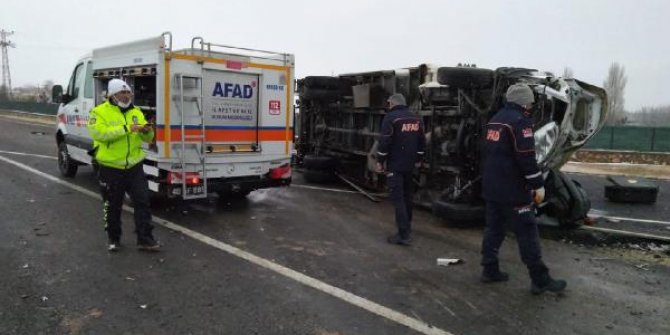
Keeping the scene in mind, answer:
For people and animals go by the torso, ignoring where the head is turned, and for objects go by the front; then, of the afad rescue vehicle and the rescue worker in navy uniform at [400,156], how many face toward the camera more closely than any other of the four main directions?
0

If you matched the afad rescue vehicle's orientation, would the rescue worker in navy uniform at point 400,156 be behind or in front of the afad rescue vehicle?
behind

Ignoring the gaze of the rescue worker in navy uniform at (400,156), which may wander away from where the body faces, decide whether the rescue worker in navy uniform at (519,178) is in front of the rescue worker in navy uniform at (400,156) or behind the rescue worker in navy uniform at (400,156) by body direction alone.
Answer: behind

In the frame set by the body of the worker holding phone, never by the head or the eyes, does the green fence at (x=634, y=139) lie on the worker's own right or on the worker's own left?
on the worker's own left

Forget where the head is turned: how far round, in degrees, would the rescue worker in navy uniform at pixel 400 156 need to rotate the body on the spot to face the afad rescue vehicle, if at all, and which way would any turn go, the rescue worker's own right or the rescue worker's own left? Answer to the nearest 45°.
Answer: approximately 45° to the rescue worker's own left

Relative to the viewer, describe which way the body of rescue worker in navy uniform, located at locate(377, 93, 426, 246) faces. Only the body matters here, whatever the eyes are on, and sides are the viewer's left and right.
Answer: facing away from the viewer and to the left of the viewer

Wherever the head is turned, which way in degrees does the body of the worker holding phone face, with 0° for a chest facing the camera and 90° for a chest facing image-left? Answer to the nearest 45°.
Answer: approximately 315°

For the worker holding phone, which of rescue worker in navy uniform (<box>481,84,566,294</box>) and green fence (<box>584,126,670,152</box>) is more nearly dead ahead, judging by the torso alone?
the rescue worker in navy uniform

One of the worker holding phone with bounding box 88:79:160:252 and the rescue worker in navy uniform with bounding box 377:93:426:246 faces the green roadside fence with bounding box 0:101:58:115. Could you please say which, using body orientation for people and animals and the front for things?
the rescue worker in navy uniform

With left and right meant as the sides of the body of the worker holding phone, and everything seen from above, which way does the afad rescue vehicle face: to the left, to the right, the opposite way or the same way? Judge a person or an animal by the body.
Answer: the opposite way
